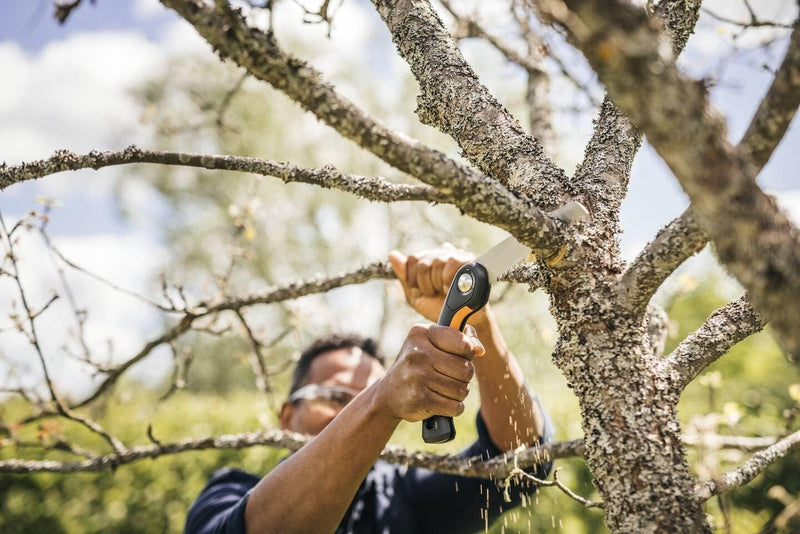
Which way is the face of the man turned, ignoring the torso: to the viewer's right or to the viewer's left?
to the viewer's right

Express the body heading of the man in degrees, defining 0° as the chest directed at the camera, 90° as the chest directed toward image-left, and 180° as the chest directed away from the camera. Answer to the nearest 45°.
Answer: approximately 315°
